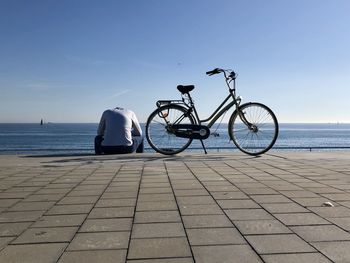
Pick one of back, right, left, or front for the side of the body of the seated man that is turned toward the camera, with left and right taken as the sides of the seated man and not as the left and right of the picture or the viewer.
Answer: back
